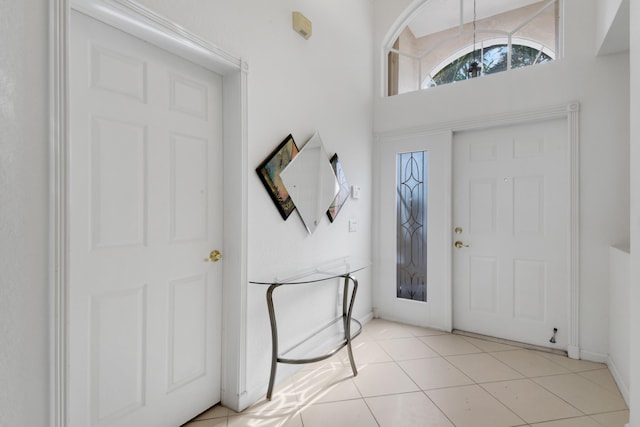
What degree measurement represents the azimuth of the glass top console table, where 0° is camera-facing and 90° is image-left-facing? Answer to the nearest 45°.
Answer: approximately 315°

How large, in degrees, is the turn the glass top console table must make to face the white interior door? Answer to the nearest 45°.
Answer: approximately 90° to its right

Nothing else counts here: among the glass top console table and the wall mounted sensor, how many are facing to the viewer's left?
0

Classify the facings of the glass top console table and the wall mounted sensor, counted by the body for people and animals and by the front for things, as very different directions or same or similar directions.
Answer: same or similar directions

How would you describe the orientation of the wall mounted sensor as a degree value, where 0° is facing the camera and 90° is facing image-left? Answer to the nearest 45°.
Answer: approximately 315°

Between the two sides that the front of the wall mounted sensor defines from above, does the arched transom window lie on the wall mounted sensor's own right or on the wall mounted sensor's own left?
on the wall mounted sensor's own left
